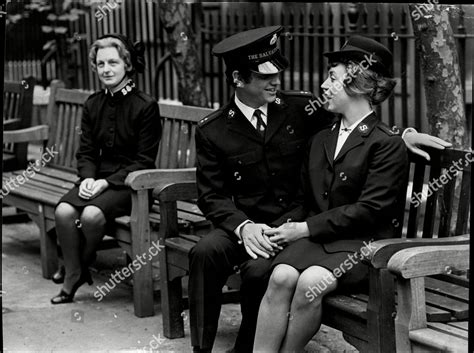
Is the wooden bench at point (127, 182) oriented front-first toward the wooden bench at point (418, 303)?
no

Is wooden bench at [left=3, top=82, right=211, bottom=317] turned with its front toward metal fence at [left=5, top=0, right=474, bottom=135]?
no

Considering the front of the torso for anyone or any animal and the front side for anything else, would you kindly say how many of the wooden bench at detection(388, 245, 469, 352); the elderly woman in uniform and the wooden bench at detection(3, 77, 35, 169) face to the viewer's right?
0

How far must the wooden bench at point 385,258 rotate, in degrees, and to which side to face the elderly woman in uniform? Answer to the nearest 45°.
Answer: approximately 90° to its right

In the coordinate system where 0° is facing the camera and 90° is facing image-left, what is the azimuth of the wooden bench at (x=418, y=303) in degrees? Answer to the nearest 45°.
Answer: approximately 45°

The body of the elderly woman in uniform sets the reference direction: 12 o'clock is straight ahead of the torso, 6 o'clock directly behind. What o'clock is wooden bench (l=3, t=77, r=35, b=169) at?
The wooden bench is roughly at 4 o'clock from the elderly woman in uniform.

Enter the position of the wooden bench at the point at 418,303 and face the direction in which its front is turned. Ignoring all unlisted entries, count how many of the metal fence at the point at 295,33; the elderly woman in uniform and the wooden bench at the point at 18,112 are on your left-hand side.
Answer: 0

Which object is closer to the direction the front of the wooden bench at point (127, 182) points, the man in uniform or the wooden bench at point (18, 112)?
the man in uniform

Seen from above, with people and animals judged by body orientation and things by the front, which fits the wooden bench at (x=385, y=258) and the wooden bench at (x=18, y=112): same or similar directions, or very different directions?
same or similar directions

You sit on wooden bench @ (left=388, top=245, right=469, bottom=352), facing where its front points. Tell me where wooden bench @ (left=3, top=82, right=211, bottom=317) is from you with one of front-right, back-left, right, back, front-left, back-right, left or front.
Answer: right

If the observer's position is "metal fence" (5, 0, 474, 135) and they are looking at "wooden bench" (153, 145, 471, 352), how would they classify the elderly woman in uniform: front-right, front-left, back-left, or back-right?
front-right

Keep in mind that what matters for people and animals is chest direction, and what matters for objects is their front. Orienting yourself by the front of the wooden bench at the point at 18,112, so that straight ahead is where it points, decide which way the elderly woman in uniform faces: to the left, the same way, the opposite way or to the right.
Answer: the same way

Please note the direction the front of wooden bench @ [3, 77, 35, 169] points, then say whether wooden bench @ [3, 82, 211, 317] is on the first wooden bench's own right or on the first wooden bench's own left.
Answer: on the first wooden bench's own left

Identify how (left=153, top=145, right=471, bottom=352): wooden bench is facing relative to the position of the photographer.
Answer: facing the viewer and to the left of the viewer

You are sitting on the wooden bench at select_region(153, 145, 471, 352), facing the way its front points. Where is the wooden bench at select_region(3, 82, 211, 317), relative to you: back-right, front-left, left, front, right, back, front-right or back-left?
right

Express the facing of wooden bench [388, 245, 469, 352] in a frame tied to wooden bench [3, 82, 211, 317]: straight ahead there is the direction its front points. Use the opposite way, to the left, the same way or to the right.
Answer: the same way
